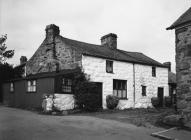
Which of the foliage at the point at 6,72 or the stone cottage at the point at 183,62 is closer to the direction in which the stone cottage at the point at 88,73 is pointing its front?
the stone cottage

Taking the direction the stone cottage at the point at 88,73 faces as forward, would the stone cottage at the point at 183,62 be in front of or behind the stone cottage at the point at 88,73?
in front

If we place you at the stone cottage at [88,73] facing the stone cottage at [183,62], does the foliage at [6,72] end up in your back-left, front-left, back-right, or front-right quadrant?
back-right

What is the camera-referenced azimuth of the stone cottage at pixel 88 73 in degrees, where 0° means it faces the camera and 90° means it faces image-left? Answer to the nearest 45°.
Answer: approximately 315°

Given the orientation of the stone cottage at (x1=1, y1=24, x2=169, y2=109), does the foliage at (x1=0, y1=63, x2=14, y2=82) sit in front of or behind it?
behind
